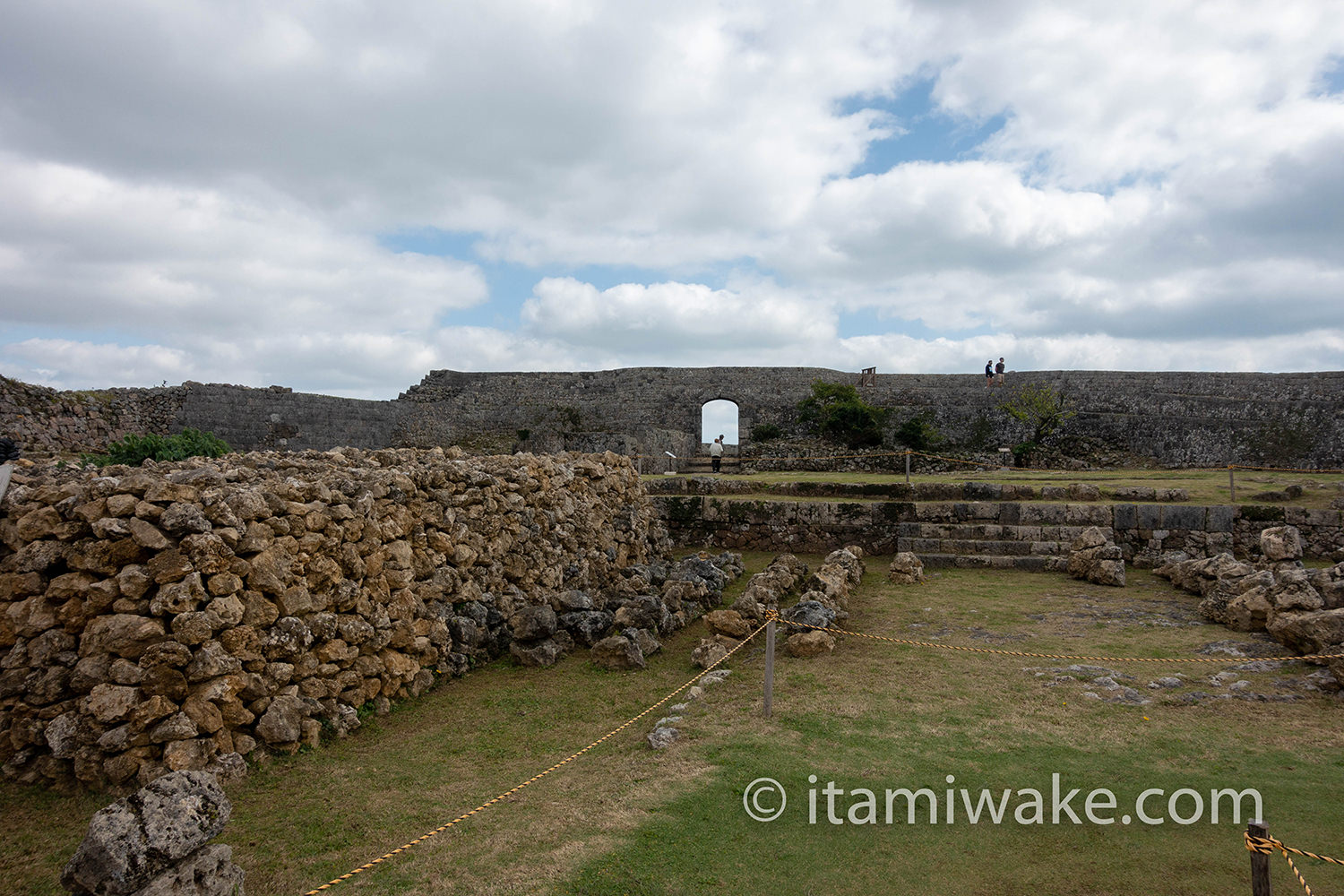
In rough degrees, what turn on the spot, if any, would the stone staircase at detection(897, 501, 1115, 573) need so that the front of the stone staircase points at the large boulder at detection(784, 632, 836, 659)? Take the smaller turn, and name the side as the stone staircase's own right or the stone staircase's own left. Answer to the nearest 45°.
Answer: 0° — it already faces it

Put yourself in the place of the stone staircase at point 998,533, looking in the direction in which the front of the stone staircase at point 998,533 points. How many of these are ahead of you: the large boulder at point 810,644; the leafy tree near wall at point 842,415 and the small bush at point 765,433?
1

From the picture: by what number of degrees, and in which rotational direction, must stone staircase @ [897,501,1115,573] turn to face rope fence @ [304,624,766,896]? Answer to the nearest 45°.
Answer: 0° — it already faces it

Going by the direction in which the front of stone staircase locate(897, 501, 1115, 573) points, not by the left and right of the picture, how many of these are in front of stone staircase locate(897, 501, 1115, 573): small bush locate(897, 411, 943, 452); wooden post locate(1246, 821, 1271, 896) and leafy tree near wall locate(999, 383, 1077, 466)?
1

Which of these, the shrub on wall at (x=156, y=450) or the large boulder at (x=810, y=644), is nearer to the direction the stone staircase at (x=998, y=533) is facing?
the large boulder

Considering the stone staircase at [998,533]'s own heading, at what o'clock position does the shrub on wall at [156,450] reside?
The shrub on wall is roughly at 2 o'clock from the stone staircase.

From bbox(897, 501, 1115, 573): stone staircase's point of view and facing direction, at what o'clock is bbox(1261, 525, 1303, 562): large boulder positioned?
The large boulder is roughly at 10 o'clock from the stone staircase.

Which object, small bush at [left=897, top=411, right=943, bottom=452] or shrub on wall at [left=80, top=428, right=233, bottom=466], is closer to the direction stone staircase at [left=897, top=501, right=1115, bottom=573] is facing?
the shrub on wall

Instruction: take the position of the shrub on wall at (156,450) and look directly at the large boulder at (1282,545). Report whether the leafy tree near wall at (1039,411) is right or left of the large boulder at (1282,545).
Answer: left

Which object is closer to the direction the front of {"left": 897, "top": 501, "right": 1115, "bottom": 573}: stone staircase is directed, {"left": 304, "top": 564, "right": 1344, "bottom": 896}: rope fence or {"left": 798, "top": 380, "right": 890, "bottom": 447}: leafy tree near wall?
the rope fence

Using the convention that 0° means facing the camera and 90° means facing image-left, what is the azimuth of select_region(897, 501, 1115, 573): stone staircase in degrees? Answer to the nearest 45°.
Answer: approximately 0°

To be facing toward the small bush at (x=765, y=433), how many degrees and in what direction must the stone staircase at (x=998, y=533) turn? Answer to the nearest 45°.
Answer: approximately 135° to its right
